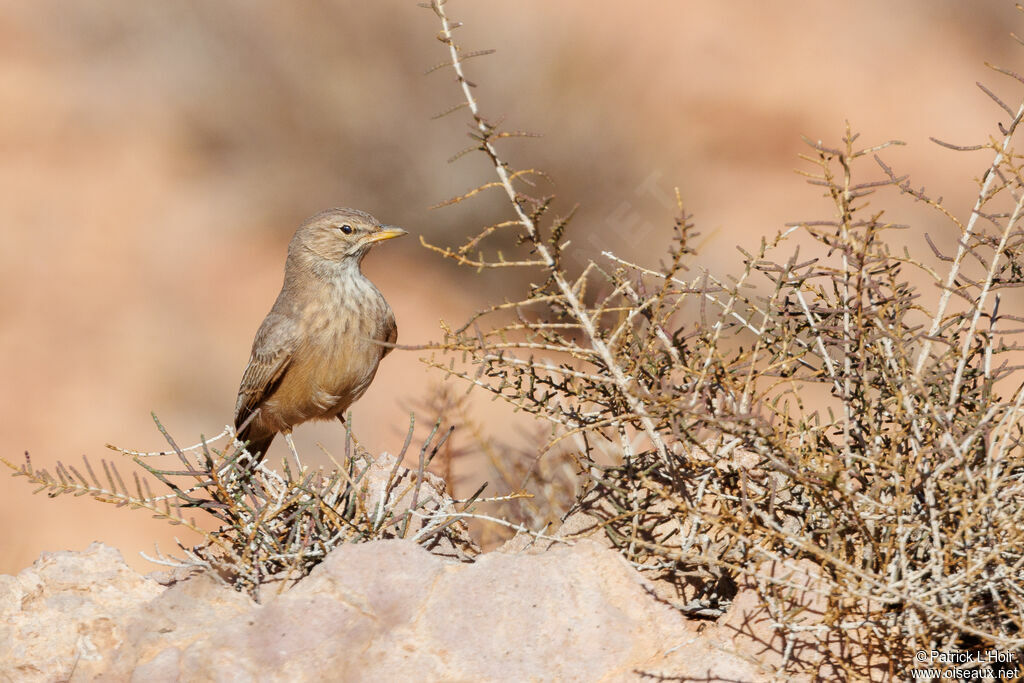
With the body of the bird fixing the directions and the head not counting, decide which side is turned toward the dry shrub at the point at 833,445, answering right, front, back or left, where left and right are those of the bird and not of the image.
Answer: front

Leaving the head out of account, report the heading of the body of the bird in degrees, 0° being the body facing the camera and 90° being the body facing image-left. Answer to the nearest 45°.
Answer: approximately 315°
